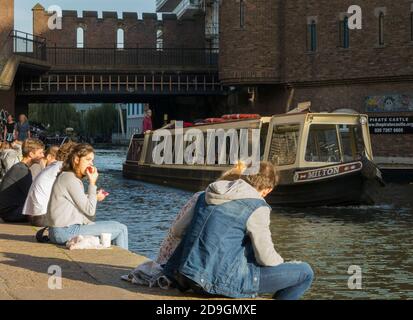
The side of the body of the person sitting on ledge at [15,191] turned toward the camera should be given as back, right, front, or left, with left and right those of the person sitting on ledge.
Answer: right

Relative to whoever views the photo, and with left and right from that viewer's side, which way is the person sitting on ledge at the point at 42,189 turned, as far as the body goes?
facing to the right of the viewer

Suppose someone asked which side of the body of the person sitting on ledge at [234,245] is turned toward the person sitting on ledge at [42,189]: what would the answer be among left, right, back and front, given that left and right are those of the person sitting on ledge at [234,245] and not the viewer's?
left

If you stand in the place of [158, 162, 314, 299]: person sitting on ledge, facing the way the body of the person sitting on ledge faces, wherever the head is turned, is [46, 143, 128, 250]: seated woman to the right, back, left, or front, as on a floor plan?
left

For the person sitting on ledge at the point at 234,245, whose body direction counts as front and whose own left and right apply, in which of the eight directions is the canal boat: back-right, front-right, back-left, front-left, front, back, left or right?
front-left

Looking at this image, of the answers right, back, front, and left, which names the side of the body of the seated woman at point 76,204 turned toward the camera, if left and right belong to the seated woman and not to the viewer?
right

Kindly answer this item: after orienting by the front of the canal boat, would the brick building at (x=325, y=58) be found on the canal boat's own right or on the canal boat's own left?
on the canal boat's own left

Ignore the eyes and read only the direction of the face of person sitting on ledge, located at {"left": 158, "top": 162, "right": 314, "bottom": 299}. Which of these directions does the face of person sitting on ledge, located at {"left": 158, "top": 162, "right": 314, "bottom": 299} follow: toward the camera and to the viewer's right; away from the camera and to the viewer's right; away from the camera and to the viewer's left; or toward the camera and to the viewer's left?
away from the camera and to the viewer's right

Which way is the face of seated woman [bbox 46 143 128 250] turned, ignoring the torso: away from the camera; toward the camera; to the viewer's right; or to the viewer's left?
to the viewer's right

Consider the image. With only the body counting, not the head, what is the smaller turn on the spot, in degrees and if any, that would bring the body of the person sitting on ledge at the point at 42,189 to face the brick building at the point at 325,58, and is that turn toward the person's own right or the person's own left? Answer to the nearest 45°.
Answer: approximately 45° to the person's own left

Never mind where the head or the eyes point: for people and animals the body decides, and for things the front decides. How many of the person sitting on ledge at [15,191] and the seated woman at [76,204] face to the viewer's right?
2

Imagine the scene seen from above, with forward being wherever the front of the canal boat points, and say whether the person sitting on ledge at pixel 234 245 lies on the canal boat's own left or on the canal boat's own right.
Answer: on the canal boat's own right
